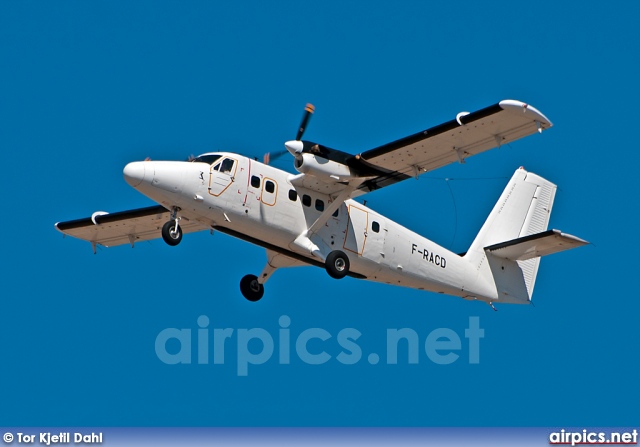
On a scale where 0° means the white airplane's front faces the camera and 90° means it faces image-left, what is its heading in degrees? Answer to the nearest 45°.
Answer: approximately 45°
